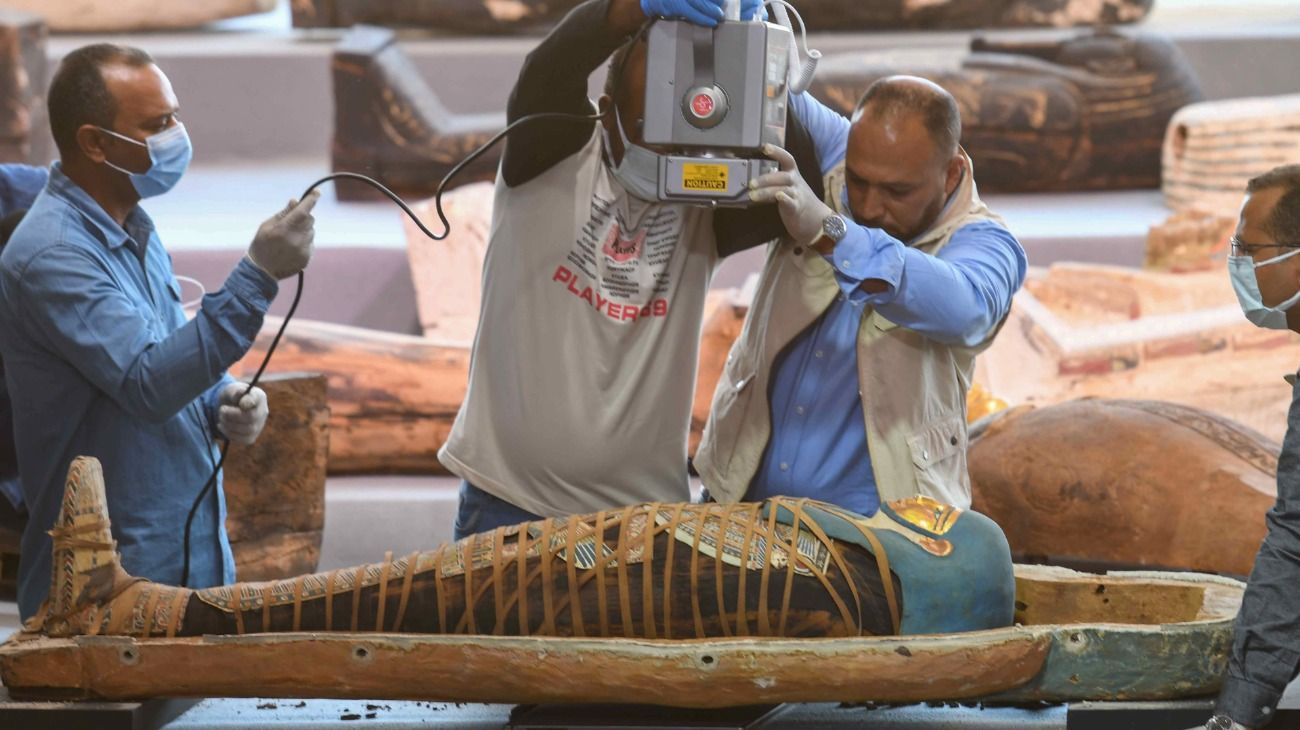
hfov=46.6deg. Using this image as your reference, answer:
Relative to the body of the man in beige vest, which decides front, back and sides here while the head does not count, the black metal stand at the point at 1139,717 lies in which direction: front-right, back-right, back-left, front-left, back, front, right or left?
left

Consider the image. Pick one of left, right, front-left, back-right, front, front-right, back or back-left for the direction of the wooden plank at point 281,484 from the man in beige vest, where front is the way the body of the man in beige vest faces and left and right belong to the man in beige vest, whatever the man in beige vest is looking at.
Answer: right

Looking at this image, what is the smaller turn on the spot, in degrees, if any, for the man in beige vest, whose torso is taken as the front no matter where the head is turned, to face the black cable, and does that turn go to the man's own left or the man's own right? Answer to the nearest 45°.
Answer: approximately 45° to the man's own right

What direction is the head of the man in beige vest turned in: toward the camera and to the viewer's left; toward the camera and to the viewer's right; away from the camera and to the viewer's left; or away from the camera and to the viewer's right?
toward the camera and to the viewer's left

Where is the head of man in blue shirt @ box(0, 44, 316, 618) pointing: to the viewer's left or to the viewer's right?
to the viewer's right

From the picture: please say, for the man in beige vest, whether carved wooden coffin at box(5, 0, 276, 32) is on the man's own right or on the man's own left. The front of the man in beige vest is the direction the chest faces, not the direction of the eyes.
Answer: on the man's own right

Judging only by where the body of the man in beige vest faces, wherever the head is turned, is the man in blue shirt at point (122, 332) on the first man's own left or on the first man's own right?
on the first man's own right

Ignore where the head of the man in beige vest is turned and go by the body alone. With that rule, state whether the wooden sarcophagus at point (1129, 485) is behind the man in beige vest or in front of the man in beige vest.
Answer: behind

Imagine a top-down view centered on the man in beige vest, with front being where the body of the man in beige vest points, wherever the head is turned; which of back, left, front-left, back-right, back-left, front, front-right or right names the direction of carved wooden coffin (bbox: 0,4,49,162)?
right

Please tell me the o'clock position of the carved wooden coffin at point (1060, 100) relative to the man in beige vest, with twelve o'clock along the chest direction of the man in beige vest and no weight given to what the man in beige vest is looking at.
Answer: The carved wooden coffin is roughly at 5 o'clock from the man in beige vest.

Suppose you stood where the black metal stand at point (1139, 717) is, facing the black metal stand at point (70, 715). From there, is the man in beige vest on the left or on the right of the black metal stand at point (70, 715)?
right

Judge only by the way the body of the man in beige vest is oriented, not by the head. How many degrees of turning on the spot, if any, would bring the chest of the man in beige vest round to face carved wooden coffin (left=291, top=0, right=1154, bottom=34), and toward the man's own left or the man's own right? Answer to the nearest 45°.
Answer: approximately 135° to the man's own right

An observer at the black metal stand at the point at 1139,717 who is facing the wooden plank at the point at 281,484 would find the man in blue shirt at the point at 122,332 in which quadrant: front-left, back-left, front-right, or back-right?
front-left

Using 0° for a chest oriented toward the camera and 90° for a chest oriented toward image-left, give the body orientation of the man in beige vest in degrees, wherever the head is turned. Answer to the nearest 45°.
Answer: approximately 45°

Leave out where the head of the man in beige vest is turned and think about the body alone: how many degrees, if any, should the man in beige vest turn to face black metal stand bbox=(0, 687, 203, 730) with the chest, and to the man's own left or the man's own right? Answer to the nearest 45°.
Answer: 0° — they already face it
